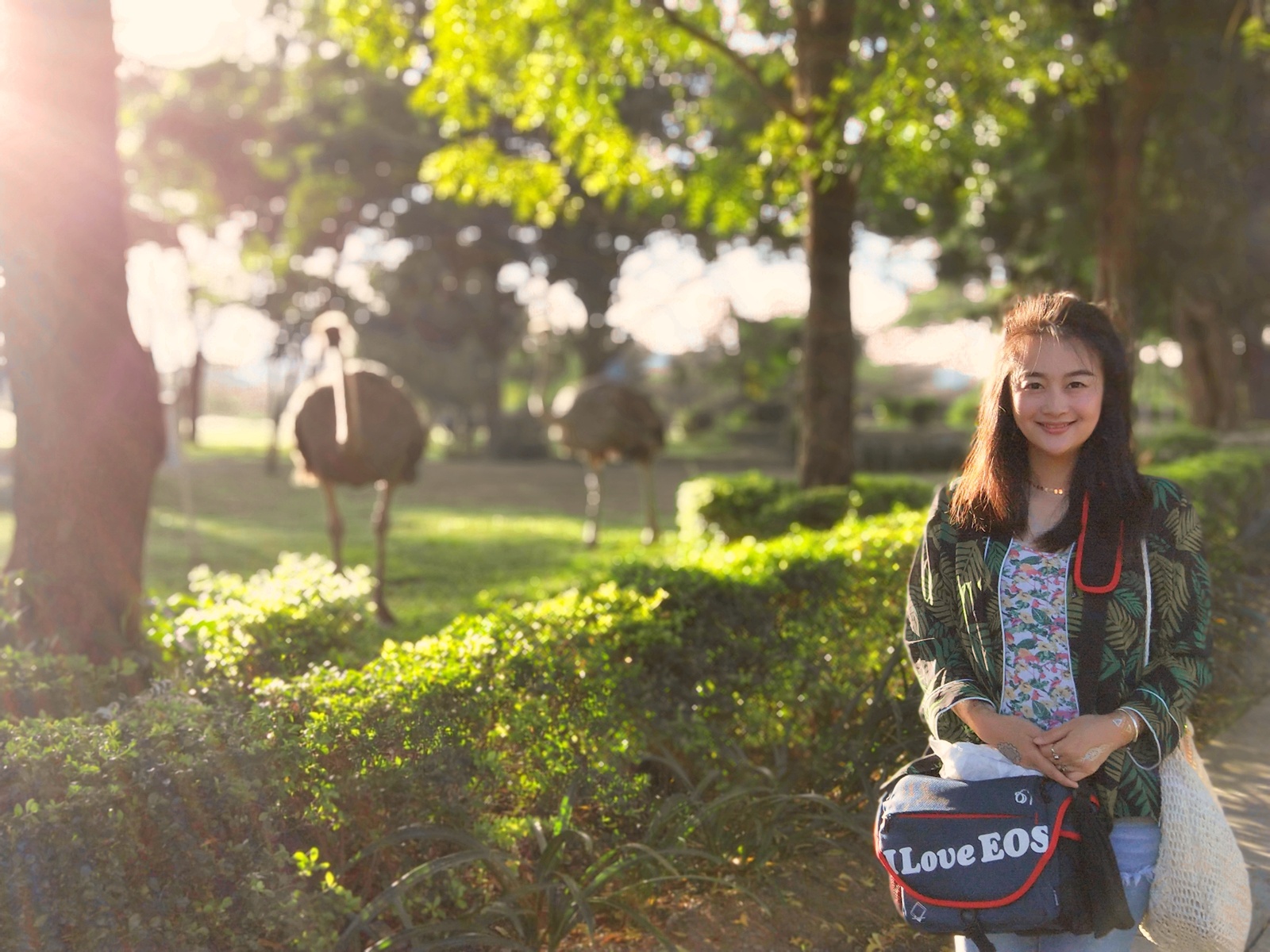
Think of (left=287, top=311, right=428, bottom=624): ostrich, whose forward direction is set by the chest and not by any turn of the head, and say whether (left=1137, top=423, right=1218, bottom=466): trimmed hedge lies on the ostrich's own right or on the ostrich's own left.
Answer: on the ostrich's own left

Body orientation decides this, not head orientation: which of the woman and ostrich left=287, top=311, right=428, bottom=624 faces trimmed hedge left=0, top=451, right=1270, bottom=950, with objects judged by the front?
the ostrich

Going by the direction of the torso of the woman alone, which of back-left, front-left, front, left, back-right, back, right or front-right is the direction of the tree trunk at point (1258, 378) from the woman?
back

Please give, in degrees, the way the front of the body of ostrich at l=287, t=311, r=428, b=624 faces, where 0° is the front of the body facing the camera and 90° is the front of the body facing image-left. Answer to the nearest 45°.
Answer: approximately 0°

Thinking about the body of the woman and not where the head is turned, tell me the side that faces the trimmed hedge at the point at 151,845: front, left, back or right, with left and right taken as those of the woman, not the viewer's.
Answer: right

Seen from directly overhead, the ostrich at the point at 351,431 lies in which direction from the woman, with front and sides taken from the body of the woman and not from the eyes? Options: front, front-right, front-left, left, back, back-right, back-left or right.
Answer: back-right

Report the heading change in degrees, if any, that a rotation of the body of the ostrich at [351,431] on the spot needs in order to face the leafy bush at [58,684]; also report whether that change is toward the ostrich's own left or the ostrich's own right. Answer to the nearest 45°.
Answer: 0° — it already faces it

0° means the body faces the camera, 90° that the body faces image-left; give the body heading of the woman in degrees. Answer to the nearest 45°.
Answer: approximately 0°

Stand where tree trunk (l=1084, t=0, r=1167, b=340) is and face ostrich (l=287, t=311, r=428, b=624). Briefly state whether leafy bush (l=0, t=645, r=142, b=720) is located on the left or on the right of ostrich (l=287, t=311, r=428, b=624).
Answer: left

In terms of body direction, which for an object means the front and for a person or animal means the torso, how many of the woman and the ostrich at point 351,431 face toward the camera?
2
